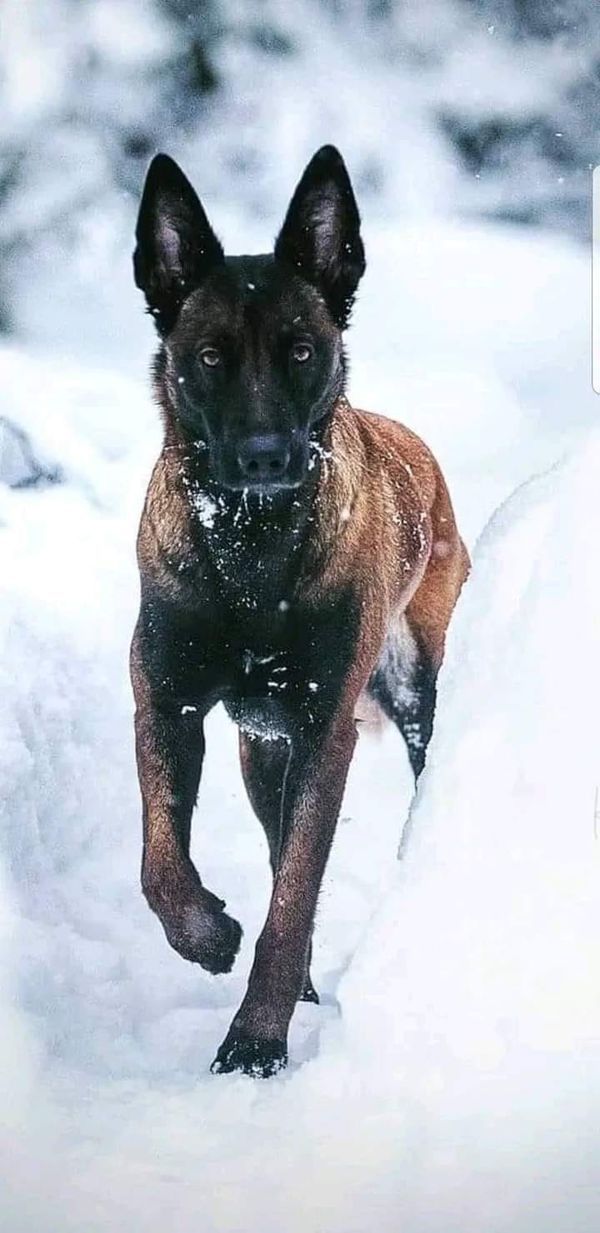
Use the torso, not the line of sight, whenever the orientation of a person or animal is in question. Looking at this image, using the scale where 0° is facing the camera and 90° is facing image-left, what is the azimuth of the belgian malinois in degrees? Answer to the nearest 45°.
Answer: approximately 0°
